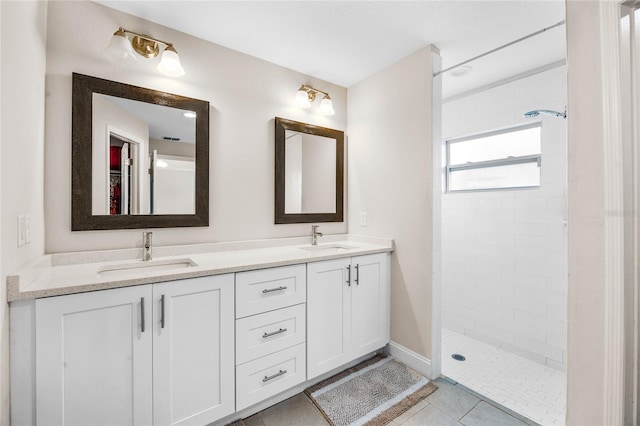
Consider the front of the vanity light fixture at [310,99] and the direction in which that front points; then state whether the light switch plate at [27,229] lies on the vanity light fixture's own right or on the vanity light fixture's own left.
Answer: on the vanity light fixture's own right

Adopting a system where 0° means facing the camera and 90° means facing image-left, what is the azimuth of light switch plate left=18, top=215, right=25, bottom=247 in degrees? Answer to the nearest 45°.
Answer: approximately 270°

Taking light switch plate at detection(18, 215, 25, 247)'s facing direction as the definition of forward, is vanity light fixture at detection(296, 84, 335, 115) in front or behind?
in front

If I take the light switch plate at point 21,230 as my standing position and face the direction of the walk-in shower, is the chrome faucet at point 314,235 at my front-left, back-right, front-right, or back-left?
front-left

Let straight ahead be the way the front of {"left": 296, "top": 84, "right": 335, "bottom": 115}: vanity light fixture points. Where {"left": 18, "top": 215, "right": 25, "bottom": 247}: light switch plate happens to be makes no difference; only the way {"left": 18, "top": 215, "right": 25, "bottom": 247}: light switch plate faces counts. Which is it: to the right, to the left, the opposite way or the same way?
to the left

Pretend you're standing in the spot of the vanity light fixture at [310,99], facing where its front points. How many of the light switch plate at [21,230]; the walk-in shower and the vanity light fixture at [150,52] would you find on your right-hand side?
2

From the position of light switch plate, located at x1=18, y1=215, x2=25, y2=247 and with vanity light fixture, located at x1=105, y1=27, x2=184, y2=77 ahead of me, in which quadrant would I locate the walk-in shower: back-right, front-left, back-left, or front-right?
front-right

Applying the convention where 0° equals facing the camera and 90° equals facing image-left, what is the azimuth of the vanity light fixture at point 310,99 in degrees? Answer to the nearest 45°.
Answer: approximately 315°

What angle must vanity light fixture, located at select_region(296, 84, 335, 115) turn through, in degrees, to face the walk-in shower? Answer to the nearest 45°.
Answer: approximately 45° to its left

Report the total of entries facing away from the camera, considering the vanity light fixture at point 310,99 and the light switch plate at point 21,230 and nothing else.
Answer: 0
